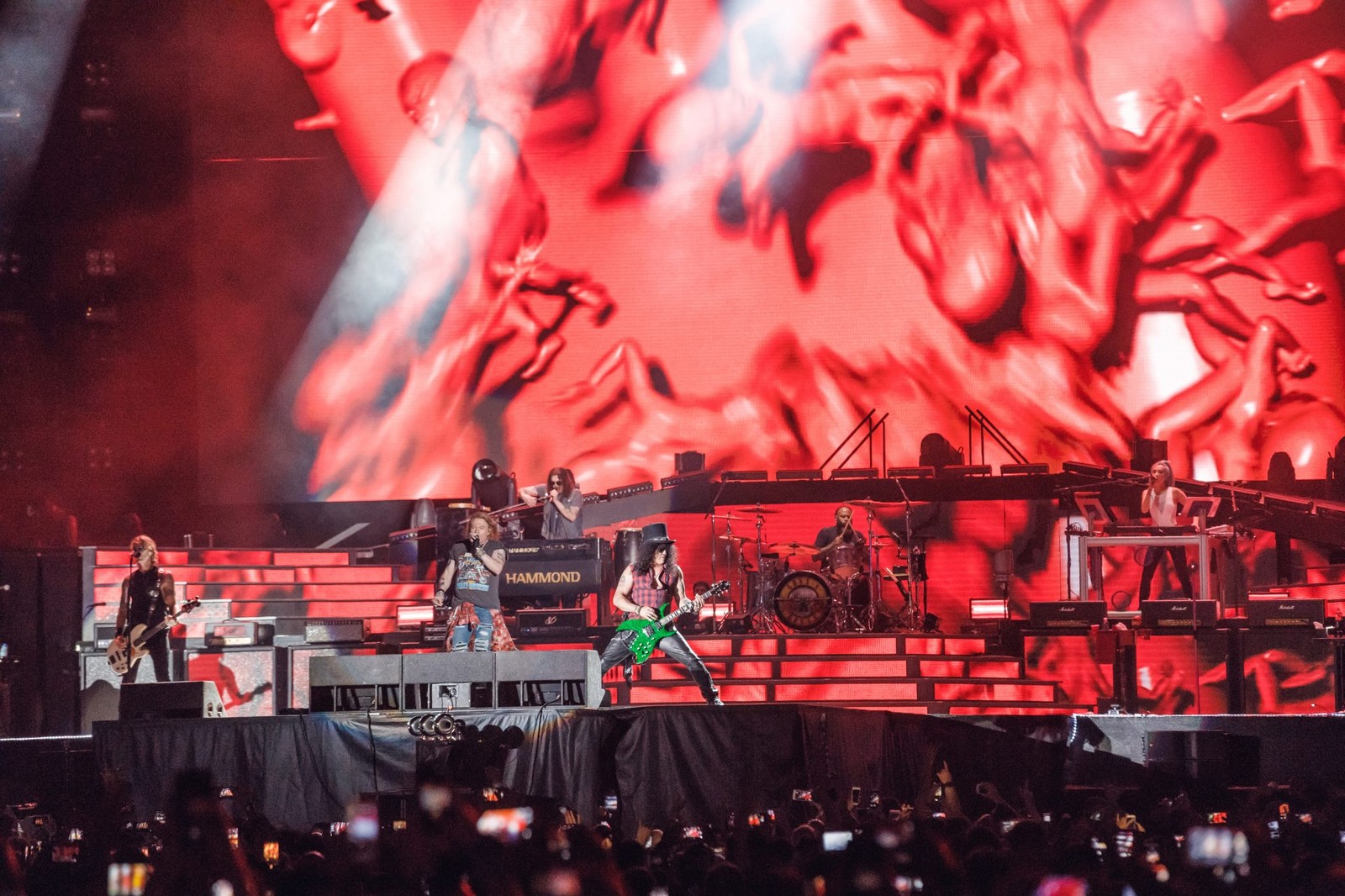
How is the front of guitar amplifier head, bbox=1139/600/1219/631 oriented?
toward the camera

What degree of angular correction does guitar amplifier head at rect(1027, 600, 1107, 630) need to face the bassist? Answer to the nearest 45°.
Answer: approximately 90° to its right

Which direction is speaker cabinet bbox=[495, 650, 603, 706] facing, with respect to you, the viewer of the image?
facing away from the viewer

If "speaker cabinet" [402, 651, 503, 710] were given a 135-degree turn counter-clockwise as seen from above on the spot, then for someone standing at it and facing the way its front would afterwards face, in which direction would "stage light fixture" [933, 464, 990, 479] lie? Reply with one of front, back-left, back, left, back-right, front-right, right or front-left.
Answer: back

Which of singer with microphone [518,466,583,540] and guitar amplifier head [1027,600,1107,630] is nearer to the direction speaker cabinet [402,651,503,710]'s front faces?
the singer with microphone

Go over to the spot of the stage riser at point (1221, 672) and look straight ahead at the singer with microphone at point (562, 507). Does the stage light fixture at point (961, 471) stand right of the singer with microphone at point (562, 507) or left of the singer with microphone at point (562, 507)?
right

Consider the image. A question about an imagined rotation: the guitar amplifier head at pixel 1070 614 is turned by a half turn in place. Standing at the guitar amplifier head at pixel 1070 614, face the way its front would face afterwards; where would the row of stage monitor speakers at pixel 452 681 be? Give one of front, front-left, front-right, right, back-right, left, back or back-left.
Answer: back-left

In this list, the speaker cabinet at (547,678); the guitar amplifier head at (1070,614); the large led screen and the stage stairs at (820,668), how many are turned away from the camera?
1

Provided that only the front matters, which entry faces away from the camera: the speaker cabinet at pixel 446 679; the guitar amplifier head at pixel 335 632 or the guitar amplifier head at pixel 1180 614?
the speaker cabinet

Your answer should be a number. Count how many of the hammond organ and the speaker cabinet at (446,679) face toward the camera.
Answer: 0

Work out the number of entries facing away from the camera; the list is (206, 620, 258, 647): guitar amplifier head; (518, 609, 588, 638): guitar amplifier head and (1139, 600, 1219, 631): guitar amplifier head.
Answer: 0

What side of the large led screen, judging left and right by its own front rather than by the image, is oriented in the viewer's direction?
front

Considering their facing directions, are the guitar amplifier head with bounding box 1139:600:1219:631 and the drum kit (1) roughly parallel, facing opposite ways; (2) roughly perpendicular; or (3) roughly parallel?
roughly parallel

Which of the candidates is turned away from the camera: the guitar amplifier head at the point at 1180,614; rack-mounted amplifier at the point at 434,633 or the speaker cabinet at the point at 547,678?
the speaker cabinet

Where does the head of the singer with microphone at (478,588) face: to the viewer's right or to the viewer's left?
to the viewer's left

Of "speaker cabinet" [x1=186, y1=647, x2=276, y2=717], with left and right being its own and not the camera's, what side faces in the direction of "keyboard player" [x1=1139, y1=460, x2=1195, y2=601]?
left

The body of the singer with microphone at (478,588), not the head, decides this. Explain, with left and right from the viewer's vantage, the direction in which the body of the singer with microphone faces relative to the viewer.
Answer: facing the viewer
